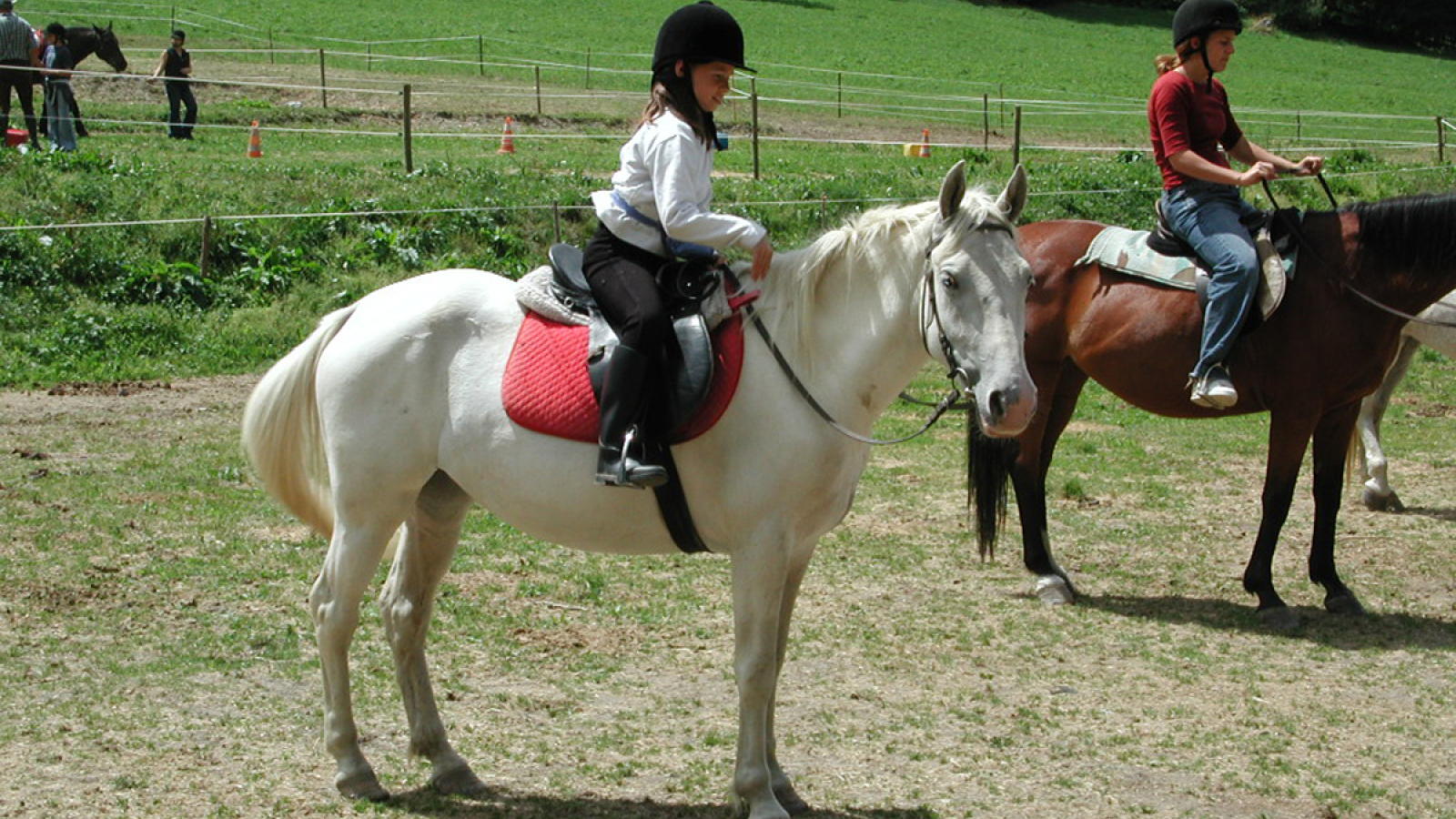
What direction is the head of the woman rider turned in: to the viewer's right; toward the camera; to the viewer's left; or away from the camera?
to the viewer's right

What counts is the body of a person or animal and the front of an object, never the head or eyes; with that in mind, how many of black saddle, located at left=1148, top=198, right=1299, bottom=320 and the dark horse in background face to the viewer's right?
2

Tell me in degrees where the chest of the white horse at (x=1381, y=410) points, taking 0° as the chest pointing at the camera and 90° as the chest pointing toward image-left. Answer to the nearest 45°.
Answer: approximately 270°

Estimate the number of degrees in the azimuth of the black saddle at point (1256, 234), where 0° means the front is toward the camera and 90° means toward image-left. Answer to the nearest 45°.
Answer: approximately 270°

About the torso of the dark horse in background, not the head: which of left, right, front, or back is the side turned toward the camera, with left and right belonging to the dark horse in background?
right

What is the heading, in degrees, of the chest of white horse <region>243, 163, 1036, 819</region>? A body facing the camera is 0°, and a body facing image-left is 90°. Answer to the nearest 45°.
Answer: approximately 270°
